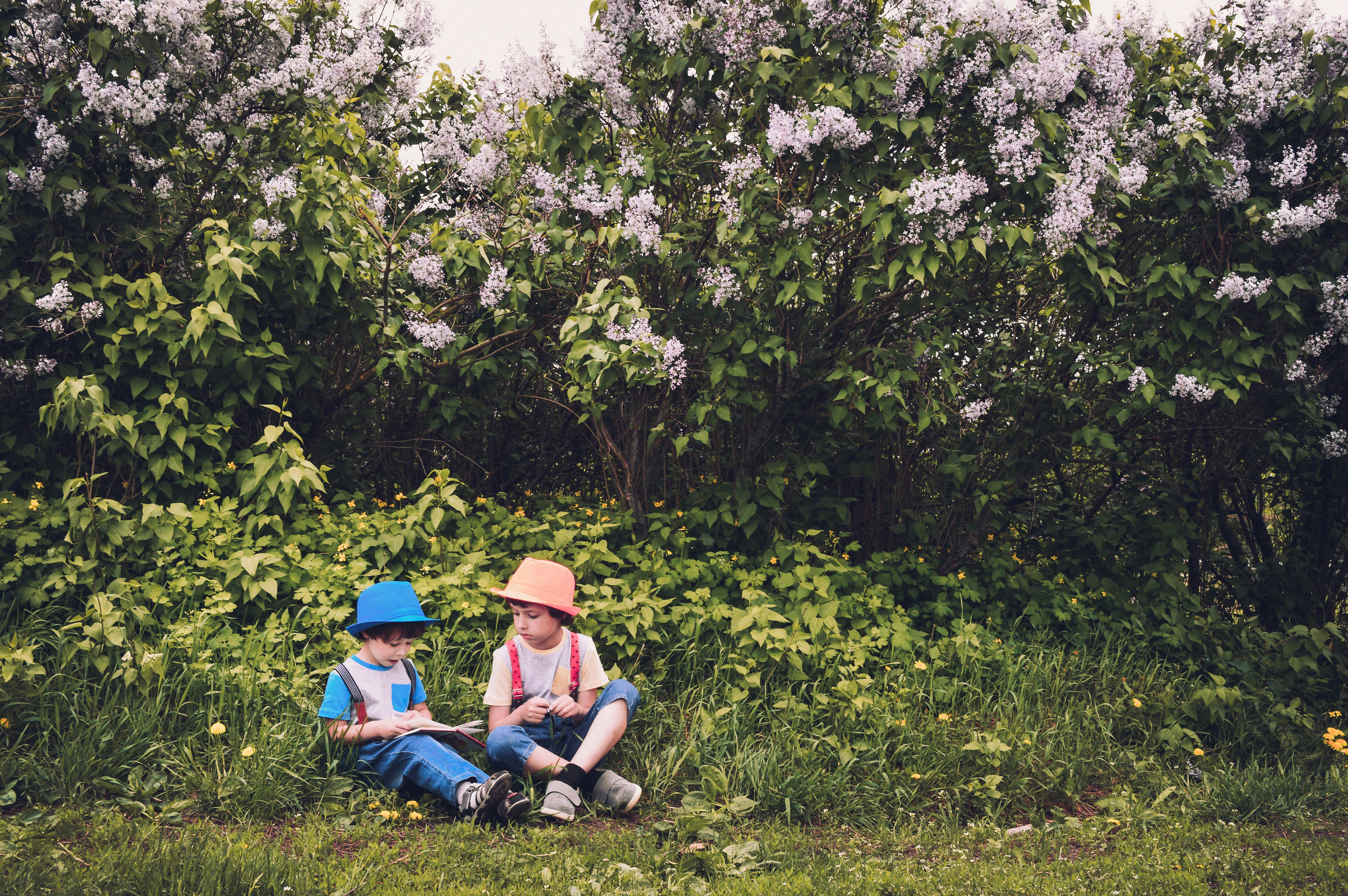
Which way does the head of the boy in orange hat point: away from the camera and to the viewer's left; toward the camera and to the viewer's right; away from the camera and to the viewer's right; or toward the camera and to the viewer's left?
toward the camera and to the viewer's left

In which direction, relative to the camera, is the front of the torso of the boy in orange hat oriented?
toward the camera

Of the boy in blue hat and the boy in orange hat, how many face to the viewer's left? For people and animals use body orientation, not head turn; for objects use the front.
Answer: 0

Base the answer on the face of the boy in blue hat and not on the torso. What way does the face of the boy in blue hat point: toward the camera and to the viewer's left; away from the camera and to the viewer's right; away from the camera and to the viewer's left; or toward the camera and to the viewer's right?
toward the camera and to the viewer's right
